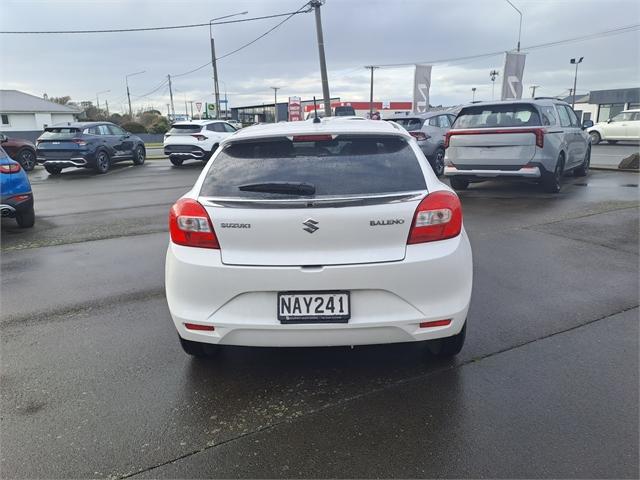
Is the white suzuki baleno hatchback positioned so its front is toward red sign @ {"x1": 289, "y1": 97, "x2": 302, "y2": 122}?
yes

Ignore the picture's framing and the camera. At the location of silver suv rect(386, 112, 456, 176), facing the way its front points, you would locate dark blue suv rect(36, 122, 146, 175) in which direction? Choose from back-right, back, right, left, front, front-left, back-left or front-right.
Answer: back-left

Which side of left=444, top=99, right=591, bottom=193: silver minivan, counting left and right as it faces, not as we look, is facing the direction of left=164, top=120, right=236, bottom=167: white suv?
left

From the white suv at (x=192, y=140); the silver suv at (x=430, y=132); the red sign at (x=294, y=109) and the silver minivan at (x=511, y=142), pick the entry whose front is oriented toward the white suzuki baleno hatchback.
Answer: the red sign

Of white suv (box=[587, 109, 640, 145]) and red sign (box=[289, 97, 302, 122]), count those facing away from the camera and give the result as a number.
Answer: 0

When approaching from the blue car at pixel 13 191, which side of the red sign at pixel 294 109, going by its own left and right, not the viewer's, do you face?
front

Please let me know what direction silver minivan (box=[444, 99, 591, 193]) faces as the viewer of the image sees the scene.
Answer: facing away from the viewer and to the right of the viewer

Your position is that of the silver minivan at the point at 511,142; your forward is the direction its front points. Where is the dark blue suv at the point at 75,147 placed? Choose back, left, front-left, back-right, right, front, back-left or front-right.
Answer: back-left

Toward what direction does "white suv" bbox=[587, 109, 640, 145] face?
to the viewer's left

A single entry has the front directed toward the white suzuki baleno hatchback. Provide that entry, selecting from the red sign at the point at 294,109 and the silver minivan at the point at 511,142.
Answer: the red sign

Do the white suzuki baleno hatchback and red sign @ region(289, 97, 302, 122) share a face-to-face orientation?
yes

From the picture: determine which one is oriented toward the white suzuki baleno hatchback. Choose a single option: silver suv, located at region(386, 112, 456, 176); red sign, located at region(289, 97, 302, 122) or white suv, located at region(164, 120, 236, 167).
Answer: the red sign

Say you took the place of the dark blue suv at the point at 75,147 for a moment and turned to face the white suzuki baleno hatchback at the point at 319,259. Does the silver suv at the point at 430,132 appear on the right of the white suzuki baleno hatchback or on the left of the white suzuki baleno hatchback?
left

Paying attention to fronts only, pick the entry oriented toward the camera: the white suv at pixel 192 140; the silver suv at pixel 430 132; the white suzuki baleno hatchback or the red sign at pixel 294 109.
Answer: the red sign

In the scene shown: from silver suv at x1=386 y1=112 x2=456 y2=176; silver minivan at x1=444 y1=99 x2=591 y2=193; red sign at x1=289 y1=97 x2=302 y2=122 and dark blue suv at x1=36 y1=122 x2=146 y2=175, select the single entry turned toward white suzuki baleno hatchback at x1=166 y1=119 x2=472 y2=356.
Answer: the red sign

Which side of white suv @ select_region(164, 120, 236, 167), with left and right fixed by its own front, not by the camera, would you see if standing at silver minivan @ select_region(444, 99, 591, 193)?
right

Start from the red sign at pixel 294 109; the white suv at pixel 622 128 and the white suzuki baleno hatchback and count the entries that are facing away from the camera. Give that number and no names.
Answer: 1

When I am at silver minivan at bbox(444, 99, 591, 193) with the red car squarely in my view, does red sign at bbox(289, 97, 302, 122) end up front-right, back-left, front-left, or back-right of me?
front-right

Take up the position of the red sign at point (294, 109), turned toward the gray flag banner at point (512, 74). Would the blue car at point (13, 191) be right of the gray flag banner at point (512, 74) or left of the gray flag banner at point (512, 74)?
right
